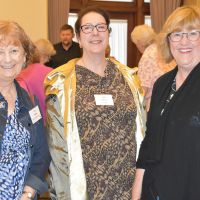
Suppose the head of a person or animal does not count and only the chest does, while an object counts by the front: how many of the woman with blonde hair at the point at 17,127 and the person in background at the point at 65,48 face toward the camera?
2

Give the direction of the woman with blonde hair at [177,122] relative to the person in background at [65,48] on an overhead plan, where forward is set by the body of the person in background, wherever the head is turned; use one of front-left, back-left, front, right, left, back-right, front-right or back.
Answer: front

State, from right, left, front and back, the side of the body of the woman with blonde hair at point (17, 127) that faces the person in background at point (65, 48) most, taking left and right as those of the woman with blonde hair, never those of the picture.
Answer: back

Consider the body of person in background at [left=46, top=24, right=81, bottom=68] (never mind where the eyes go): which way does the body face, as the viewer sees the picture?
toward the camera

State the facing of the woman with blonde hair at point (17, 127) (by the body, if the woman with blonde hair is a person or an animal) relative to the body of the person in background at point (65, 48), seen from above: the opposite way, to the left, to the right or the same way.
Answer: the same way

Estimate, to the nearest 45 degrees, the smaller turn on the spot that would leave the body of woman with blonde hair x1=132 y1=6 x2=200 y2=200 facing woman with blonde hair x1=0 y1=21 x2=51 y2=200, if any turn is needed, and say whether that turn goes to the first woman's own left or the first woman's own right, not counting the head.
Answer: approximately 45° to the first woman's own right

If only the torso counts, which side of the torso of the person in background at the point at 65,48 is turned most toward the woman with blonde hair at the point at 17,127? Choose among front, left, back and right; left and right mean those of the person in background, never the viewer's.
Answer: front

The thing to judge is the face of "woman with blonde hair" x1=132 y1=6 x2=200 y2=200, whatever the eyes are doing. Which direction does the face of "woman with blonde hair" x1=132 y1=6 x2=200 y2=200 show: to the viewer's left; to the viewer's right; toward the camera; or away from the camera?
toward the camera

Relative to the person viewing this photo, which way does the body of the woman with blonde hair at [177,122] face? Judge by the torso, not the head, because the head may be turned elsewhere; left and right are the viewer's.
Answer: facing the viewer and to the left of the viewer

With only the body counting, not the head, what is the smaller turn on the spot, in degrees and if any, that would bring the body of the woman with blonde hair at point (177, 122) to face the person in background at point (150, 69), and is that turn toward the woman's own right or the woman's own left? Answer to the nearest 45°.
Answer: approximately 135° to the woman's own right

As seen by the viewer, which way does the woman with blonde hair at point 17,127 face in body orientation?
toward the camera

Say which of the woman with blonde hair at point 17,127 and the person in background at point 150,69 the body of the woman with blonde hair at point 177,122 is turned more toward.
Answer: the woman with blonde hair

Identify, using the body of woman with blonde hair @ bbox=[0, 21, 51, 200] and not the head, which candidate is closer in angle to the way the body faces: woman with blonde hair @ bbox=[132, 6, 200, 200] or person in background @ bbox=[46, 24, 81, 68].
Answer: the woman with blonde hair

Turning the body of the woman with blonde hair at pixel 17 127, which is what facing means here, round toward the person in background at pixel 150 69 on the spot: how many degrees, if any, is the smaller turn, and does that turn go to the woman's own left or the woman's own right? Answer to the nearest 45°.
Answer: approximately 135° to the woman's own left
